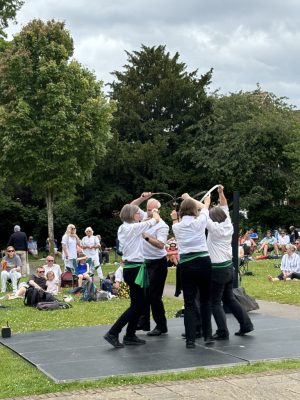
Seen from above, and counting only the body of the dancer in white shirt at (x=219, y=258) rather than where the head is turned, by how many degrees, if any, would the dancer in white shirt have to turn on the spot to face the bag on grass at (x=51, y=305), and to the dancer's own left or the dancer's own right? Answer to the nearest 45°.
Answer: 0° — they already face it

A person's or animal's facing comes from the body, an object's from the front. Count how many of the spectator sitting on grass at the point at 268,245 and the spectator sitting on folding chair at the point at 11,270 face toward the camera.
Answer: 2

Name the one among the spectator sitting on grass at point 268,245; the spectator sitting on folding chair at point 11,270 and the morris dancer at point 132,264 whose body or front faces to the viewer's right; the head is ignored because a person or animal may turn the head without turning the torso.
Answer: the morris dancer

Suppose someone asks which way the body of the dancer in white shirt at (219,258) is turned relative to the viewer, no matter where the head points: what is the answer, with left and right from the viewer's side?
facing away from the viewer and to the left of the viewer

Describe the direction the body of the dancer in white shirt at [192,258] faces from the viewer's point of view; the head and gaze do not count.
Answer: away from the camera

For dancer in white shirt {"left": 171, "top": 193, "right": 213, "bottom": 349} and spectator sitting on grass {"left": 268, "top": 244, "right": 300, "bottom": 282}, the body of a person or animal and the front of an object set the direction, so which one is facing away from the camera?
the dancer in white shirt

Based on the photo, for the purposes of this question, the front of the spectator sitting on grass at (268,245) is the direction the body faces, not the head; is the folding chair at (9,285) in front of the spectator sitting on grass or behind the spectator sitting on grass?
in front

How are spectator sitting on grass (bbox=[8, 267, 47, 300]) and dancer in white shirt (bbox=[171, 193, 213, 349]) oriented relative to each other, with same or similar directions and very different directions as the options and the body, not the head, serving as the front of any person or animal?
very different directions

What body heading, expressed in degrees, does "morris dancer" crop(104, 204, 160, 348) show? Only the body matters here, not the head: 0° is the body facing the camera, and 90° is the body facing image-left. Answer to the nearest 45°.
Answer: approximately 270°

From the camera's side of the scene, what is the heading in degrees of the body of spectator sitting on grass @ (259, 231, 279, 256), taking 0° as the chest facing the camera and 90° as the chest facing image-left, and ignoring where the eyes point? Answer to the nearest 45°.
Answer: approximately 0°

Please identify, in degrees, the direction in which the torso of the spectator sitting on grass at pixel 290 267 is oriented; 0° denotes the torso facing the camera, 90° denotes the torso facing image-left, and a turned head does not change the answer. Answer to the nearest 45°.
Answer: approximately 45°

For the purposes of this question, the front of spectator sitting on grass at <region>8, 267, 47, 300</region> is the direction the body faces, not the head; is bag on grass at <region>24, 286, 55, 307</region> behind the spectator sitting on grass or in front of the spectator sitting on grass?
in front

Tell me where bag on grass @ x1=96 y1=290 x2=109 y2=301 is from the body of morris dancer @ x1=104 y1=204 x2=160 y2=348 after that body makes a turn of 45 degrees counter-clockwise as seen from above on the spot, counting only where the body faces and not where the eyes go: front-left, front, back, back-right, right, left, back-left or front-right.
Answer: front-left

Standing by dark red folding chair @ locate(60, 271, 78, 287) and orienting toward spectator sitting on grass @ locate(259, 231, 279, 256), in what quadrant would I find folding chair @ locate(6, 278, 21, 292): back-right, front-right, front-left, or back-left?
back-left

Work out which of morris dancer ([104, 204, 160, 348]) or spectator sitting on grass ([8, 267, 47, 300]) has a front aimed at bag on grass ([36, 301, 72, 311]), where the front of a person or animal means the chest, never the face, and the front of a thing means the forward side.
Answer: the spectator sitting on grass
